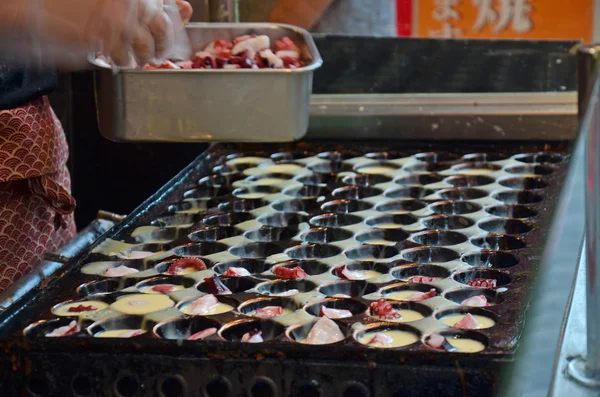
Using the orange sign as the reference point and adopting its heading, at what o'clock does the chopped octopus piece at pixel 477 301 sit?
The chopped octopus piece is roughly at 12 o'clock from the orange sign.

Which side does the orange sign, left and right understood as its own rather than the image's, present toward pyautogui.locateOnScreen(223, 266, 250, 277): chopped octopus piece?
front

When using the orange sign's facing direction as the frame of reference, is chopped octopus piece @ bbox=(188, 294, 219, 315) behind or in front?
in front

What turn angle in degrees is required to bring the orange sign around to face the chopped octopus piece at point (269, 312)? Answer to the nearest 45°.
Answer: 0° — it already faces it

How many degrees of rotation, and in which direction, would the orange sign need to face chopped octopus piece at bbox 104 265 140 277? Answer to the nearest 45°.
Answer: approximately 45° to its right

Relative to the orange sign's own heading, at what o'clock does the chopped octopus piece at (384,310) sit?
The chopped octopus piece is roughly at 12 o'clock from the orange sign.

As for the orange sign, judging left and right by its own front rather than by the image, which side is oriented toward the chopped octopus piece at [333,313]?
front

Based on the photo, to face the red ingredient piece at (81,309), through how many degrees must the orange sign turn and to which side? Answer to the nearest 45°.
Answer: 0° — it already faces it

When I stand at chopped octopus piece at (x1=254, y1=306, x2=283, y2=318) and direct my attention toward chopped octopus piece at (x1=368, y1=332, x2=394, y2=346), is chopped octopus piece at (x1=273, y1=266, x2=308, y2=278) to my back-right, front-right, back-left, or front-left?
back-left

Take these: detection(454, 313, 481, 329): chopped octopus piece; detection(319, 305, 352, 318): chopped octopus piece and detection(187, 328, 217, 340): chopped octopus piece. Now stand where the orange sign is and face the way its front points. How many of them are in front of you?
3

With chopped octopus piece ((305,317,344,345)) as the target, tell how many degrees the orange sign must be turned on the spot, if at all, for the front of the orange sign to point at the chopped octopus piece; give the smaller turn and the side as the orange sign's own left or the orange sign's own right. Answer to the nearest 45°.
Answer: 0° — it already faces it

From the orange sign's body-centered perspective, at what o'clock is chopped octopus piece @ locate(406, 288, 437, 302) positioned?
The chopped octopus piece is roughly at 12 o'clock from the orange sign.

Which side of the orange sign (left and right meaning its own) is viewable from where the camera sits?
front

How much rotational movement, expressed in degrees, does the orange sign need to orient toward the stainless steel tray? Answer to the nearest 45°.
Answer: approximately 45° to its right
